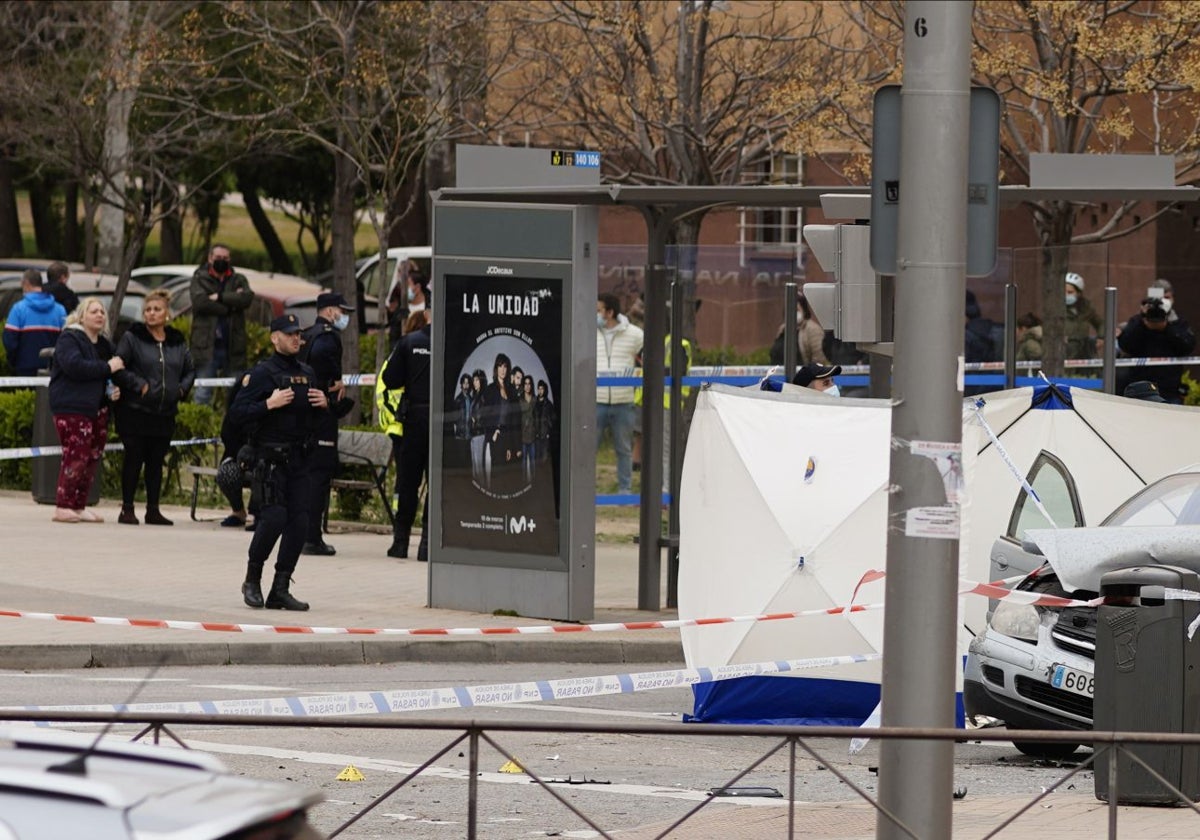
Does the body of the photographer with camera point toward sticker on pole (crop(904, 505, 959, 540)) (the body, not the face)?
yes

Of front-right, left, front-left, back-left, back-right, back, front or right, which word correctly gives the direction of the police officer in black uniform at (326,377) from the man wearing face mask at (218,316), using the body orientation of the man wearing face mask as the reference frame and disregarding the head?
front

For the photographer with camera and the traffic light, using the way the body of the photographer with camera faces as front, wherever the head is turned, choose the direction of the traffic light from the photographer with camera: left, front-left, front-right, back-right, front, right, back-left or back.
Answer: front

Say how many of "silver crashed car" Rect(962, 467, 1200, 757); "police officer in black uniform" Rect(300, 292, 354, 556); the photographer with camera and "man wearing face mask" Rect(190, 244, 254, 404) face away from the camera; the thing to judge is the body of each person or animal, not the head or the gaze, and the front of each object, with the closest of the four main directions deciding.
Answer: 0

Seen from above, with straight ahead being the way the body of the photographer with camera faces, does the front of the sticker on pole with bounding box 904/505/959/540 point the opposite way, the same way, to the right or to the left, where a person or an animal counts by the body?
the same way

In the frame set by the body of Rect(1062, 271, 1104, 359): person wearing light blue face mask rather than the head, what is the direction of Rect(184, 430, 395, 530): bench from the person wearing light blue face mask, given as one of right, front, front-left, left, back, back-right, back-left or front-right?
front-right

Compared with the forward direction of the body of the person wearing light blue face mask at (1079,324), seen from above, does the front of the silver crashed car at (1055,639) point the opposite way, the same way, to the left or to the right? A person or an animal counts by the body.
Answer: the same way

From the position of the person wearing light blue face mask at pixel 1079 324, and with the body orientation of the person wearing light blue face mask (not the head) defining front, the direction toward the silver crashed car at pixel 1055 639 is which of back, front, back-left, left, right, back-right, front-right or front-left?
front-left

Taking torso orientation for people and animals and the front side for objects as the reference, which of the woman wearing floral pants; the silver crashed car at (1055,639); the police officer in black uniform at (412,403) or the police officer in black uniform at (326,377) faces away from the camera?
the police officer in black uniform at (412,403)

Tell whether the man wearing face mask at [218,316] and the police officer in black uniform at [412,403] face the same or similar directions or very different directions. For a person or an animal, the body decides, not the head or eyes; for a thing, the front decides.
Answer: very different directions

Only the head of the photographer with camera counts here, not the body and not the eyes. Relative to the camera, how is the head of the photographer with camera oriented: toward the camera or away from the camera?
toward the camera

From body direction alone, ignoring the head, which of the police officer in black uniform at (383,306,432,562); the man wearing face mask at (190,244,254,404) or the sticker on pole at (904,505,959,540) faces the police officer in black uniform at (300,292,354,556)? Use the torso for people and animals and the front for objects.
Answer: the man wearing face mask

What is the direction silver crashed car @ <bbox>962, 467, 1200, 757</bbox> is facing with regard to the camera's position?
facing the viewer and to the left of the viewer

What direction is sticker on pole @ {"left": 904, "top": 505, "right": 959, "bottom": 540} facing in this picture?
toward the camera

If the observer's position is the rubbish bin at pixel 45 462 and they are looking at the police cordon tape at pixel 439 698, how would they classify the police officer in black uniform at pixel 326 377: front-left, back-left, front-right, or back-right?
front-left
